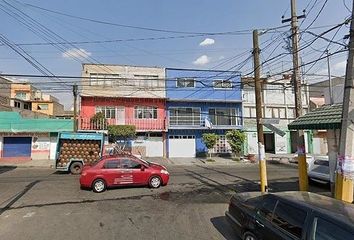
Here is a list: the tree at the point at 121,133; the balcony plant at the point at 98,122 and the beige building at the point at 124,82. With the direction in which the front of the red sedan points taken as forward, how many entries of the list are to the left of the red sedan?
3

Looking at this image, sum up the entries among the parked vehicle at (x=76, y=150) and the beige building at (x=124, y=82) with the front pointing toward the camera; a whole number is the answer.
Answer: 1

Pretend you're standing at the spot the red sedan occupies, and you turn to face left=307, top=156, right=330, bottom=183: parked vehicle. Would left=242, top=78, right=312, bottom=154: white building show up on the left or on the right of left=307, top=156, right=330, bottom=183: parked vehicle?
left

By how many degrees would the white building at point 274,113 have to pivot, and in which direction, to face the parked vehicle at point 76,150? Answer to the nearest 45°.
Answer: approximately 45° to its right

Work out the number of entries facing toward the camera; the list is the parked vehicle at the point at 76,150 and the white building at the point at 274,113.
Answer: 1

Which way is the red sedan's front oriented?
to the viewer's right
